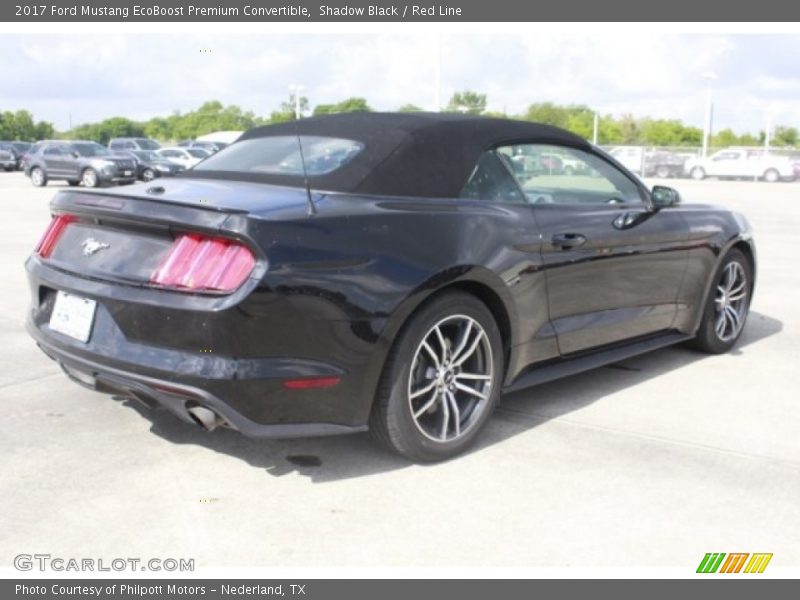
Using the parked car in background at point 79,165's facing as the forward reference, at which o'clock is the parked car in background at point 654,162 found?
the parked car in background at point 654,162 is roughly at 10 o'clock from the parked car in background at point 79,165.

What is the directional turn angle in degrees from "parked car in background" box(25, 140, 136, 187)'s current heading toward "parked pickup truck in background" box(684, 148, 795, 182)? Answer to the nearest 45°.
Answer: approximately 45° to its left

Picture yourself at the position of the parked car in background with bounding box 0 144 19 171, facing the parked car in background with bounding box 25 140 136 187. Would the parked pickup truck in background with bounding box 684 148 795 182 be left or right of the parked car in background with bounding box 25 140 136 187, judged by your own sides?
left

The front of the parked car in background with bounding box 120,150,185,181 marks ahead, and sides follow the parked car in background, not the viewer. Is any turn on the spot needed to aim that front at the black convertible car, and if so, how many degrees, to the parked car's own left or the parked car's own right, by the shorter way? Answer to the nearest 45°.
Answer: approximately 45° to the parked car's own right

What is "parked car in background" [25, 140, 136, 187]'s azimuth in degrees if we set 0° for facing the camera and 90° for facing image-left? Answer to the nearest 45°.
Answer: approximately 315°

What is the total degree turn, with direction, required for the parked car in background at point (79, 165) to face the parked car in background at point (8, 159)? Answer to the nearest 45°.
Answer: approximately 135° to its left

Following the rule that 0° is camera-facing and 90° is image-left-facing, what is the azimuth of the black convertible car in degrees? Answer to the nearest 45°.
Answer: approximately 225°

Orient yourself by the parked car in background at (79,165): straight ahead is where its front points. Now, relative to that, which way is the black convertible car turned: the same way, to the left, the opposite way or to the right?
to the left
